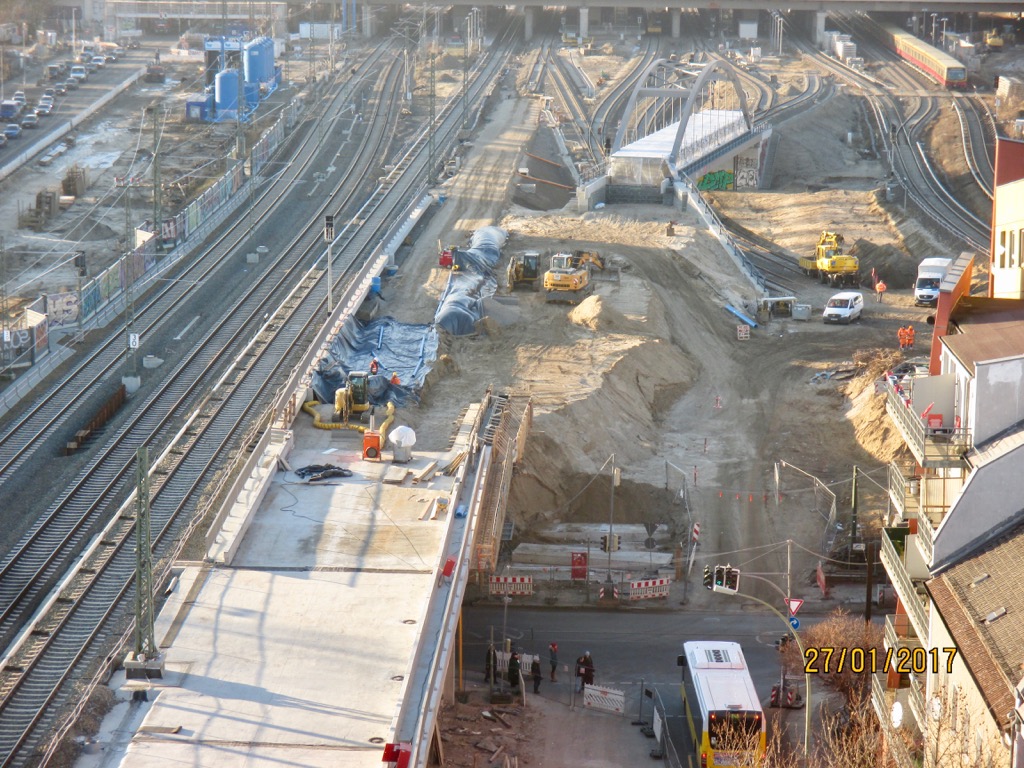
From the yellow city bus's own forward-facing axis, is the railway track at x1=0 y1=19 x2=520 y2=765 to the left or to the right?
on its left

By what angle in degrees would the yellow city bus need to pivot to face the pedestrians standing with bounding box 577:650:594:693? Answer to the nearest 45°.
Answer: approximately 45° to its left

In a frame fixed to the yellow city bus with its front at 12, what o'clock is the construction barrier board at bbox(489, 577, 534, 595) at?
The construction barrier board is roughly at 11 o'clock from the yellow city bus.

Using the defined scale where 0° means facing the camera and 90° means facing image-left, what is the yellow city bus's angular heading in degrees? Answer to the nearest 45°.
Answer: approximately 180°

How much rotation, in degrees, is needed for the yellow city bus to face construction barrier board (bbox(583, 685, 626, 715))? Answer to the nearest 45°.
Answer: approximately 45° to its left

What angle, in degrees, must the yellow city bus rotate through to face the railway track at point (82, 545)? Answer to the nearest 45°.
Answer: approximately 45° to its left

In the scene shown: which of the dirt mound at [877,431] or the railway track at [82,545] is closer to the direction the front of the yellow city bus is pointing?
the dirt mound

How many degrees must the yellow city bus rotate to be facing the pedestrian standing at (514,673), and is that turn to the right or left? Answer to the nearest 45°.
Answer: approximately 45° to its left

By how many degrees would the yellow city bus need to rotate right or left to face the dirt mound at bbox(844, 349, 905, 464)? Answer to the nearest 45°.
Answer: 0° — it already faces it

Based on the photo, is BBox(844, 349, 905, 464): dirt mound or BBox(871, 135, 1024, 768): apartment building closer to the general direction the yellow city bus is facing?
the dirt mound

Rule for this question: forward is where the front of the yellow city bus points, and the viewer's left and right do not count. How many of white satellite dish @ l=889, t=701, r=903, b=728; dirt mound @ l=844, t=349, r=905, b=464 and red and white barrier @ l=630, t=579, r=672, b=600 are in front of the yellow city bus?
2
